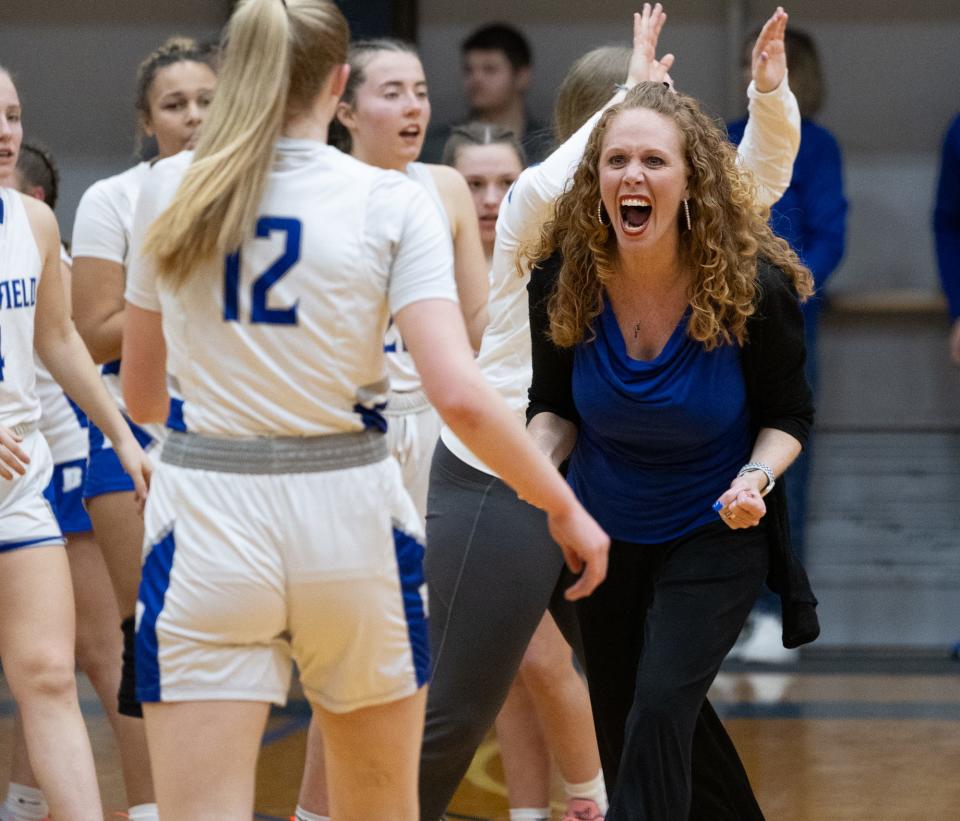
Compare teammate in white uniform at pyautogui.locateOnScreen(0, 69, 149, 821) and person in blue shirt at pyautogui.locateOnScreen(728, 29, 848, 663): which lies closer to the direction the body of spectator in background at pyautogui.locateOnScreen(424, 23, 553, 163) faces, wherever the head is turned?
the teammate in white uniform

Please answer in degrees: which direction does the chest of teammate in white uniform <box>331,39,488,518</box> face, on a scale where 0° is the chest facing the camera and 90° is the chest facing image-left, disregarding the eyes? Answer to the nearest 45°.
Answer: approximately 315°

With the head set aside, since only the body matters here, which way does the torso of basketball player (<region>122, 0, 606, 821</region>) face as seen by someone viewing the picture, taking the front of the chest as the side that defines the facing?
away from the camera

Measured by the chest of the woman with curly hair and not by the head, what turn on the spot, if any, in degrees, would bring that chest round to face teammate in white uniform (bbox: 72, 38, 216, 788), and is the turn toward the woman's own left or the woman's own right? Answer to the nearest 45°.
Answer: approximately 135° to the woman's own right

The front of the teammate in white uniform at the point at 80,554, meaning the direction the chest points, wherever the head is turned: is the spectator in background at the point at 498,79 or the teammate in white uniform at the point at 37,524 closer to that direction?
the teammate in white uniform

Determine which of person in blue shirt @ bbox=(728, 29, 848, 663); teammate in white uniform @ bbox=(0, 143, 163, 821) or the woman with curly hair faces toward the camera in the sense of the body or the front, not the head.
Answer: the woman with curly hair

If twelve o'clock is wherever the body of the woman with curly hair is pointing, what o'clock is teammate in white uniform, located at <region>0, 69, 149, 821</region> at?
The teammate in white uniform is roughly at 3 o'clock from the woman with curly hair.

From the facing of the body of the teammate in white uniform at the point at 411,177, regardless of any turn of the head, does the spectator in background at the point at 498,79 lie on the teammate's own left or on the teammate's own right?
on the teammate's own left
